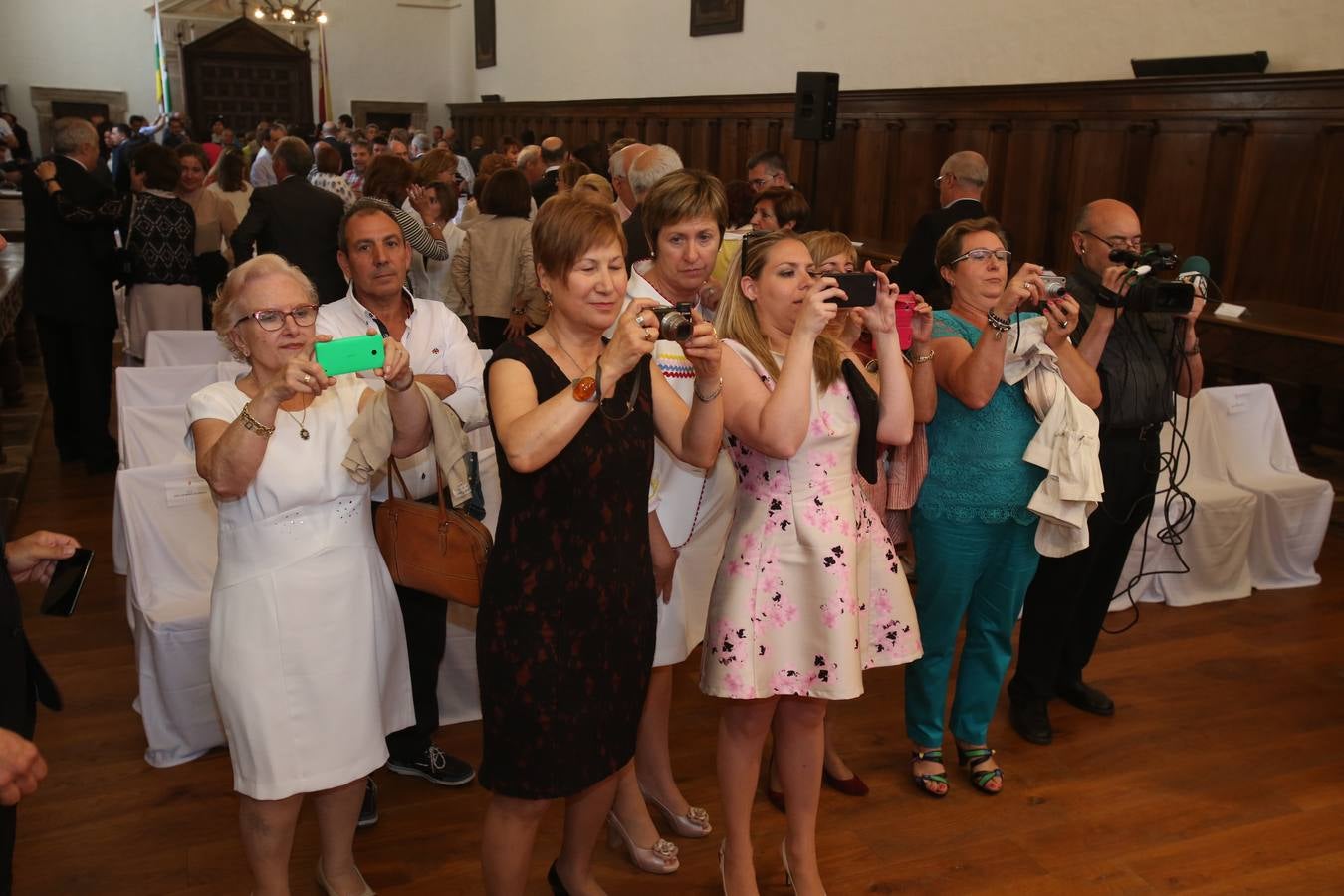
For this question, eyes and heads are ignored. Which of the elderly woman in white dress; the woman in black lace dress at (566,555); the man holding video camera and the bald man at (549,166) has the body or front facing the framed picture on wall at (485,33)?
the bald man

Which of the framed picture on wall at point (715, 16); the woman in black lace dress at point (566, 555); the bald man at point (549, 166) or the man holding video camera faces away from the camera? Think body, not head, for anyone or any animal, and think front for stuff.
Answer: the bald man

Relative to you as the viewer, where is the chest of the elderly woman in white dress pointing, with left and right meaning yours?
facing the viewer and to the right of the viewer

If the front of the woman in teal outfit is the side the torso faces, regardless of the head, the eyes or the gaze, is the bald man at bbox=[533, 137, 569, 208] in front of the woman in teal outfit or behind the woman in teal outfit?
behind

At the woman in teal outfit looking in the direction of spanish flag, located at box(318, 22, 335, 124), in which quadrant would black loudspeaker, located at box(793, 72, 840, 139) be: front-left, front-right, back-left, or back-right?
front-right

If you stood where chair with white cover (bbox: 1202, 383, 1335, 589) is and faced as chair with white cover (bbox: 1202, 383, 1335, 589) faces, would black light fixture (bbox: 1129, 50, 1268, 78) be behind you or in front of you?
behind

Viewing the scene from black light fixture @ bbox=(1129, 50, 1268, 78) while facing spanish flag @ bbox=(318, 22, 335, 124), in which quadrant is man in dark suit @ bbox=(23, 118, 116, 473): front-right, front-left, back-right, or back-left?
front-left

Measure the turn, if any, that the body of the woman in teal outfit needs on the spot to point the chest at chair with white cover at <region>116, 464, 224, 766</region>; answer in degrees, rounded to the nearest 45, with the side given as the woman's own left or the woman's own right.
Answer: approximately 135° to the woman's own right

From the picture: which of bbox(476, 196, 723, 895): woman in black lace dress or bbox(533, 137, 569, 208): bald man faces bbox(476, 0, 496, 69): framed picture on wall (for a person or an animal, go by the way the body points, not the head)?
the bald man

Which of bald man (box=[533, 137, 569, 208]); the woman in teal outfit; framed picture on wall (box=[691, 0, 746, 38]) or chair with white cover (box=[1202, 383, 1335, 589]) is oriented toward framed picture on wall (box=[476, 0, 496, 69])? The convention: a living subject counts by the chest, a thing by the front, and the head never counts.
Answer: the bald man

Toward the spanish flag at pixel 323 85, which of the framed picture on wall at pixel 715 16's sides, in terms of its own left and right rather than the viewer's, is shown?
right

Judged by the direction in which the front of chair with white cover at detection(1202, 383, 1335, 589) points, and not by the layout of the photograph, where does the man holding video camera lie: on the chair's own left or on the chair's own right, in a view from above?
on the chair's own right

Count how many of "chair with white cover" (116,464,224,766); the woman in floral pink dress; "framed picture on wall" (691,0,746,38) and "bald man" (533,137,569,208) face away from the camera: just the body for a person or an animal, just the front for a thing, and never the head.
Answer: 1

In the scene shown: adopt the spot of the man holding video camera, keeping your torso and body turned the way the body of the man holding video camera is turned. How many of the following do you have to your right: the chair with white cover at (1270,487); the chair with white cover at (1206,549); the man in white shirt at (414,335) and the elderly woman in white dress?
2

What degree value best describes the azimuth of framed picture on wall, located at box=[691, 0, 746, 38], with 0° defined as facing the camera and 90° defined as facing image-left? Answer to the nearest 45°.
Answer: approximately 45°

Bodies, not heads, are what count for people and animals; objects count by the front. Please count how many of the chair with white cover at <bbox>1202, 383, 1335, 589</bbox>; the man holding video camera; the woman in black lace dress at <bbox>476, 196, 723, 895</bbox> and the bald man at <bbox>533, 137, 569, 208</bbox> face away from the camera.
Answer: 1

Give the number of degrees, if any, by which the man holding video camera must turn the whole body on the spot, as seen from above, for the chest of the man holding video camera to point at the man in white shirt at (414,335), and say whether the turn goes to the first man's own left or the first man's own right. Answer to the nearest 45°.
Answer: approximately 90° to the first man's own right

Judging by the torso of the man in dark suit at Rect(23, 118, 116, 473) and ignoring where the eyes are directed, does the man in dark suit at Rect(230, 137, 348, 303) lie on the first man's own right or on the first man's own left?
on the first man's own right

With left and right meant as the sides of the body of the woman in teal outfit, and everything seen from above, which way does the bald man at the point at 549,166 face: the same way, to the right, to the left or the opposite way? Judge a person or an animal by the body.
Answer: the opposite way
